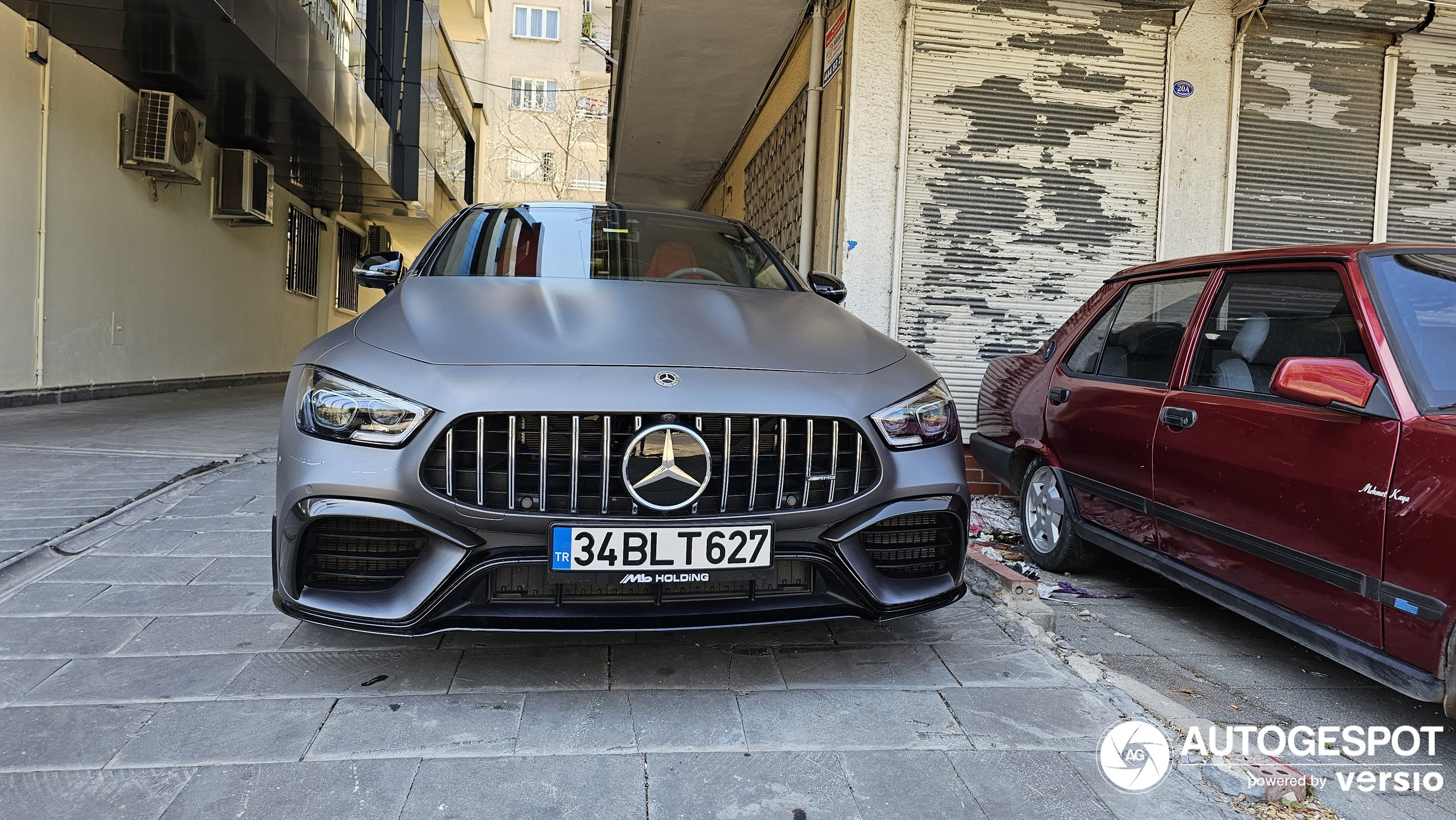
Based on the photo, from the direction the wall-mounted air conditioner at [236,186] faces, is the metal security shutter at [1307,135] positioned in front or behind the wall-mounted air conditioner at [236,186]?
in front

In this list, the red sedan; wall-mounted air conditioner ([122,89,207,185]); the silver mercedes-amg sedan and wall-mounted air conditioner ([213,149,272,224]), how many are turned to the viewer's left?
0

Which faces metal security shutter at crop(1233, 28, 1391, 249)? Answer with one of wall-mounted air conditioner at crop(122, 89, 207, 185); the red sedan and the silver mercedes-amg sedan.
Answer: the wall-mounted air conditioner

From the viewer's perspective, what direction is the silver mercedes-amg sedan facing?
toward the camera

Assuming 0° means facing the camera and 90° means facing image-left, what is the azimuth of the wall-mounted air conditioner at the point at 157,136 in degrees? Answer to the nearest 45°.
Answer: approximately 315°

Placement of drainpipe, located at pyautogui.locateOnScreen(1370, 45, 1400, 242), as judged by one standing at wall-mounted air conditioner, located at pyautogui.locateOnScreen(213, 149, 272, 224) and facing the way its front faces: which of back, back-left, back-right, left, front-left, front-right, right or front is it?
front

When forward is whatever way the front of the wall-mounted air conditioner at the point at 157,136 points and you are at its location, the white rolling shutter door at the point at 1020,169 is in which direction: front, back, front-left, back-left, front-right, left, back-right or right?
front

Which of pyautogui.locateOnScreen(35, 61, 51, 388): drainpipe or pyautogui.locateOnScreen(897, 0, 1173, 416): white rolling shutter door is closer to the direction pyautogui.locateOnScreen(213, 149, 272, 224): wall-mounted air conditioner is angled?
the white rolling shutter door

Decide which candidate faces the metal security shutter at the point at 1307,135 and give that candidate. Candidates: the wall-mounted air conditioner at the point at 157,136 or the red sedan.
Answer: the wall-mounted air conditioner

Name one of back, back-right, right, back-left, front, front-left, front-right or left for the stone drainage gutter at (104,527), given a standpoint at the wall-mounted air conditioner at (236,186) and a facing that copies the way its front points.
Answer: front-right

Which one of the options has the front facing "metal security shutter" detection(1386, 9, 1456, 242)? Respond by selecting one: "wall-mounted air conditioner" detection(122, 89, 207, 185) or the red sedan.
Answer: the wall-mounted air conditioner

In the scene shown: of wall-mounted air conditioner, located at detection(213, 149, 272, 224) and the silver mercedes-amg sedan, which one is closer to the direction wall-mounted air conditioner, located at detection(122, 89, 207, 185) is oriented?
the silver mercedes-amg sedan

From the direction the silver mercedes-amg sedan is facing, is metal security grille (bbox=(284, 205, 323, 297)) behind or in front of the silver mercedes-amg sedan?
behind

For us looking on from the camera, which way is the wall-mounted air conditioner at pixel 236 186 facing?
facing the viewer and to the right of the viewer
